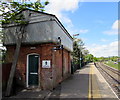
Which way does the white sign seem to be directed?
toward the camera
